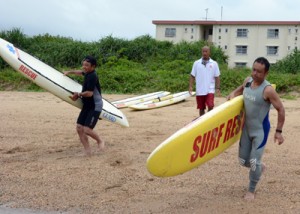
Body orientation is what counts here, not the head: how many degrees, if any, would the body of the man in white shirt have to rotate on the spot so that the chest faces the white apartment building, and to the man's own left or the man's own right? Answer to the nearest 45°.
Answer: approximately 180°

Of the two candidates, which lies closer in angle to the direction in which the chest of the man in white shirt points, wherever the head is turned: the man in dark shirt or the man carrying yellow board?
the man carrying yellow board

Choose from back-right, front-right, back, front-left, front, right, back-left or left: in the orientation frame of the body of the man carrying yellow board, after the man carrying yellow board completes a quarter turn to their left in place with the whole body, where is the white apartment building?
back-left

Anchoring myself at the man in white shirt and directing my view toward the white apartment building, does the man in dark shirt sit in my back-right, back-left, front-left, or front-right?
back-left

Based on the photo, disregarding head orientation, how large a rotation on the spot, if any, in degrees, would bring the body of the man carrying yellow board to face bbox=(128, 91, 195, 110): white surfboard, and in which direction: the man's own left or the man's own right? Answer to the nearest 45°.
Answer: approximately 135° to the man's own right

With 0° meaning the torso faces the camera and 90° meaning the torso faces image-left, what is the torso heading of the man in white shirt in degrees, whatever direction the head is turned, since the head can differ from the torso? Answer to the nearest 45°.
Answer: approximately 0°

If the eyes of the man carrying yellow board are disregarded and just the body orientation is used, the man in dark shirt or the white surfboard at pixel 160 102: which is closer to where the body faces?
the man in dark shirt

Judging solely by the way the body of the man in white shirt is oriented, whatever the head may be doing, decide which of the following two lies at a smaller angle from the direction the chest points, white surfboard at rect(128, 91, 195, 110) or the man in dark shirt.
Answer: the man in dark shirt

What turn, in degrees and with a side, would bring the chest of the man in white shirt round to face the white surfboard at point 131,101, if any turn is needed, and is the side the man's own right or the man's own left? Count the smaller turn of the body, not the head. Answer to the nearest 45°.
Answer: approximately 135° to the man's own right

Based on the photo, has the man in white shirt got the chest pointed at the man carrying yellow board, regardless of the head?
yes

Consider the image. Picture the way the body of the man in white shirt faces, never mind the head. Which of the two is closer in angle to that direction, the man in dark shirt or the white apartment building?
the man in dark shirt

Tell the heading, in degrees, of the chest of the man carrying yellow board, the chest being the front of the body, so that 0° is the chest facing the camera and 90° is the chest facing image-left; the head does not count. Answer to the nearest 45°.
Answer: approximately 45°

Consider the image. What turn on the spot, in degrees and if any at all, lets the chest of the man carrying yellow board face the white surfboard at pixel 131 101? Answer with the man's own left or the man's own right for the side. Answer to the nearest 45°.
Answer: approximately 90° to the man's own right
